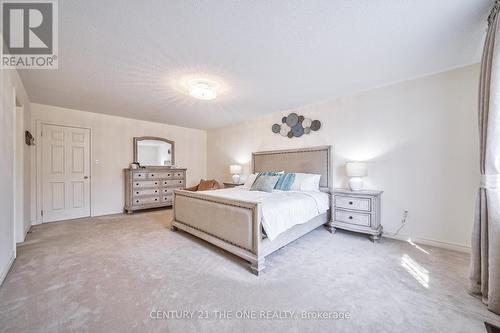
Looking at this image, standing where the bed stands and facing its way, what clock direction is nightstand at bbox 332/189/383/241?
The nightstand is roughly at 7 o'clock from the bed.

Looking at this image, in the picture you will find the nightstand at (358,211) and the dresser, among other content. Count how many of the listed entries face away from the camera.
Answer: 0

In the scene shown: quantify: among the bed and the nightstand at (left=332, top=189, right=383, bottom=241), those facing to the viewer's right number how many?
0

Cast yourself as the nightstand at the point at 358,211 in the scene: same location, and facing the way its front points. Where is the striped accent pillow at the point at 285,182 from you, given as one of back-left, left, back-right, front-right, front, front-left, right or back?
front-right

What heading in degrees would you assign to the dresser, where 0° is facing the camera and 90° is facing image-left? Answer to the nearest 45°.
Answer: approximately 315°

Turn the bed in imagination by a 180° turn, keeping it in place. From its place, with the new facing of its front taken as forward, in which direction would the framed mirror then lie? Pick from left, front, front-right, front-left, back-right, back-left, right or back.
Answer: left

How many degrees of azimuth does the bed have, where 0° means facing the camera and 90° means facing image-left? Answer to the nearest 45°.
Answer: approximately 45°

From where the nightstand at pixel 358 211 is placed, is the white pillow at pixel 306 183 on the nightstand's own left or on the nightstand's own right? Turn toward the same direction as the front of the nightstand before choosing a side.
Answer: on the nightstand's own right
